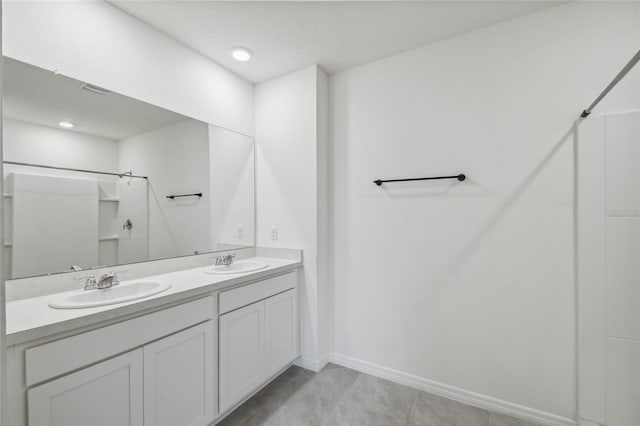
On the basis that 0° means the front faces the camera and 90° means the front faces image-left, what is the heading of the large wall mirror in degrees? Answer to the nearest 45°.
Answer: approximately 315°

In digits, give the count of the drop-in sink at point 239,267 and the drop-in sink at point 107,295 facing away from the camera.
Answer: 0

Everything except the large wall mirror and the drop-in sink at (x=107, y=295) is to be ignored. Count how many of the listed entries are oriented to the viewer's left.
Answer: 0

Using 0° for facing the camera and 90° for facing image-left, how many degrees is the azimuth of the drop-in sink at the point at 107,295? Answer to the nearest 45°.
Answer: approximately 315°

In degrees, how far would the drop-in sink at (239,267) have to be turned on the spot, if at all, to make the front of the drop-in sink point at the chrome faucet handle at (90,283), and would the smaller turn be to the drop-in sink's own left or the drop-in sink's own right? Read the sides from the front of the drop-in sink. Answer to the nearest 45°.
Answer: approximately 90° to the drop-in sink's own right

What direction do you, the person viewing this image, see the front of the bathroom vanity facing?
facing the viewer and to the right of the viewer
